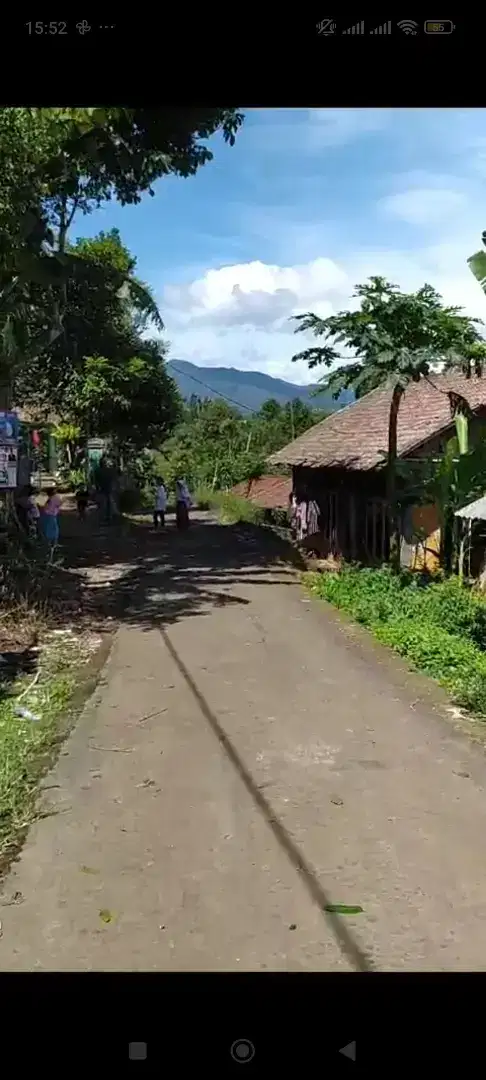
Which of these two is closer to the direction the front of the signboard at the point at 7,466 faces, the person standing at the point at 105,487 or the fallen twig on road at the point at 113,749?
the fallen twig on road

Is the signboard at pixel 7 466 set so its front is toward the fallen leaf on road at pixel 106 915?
yes

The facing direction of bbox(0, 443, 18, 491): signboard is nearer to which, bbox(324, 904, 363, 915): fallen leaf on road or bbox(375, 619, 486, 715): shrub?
the fallen leaf on road

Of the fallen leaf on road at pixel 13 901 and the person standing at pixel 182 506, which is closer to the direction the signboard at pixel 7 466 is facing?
the fallen leaf on road

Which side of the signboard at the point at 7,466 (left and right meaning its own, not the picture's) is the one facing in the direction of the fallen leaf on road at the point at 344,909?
front

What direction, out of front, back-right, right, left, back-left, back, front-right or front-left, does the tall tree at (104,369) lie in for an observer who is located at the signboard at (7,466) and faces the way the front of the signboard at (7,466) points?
back

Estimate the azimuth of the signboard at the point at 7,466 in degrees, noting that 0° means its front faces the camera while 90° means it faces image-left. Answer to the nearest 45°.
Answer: approximately 0°

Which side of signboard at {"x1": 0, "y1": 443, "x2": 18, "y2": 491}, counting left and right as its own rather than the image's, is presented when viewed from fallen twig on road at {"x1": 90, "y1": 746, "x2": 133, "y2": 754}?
front
